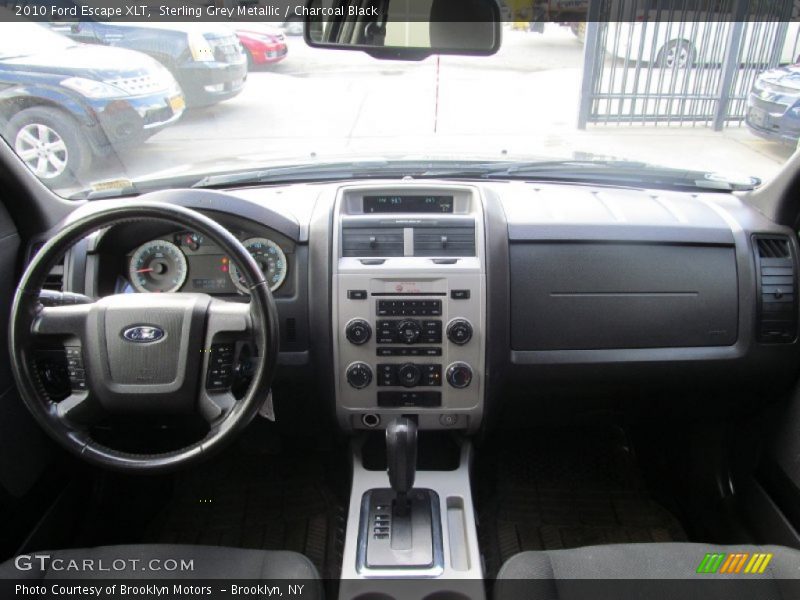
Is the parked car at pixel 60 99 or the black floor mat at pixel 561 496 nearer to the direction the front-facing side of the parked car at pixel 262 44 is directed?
the black floor mat

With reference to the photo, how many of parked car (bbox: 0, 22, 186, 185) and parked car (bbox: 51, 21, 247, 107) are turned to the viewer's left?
0

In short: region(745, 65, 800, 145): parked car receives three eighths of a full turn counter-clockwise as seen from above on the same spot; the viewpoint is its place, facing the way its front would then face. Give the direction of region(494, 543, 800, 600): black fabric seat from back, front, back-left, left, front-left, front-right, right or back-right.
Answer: right

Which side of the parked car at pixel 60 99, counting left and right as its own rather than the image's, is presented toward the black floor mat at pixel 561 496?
front

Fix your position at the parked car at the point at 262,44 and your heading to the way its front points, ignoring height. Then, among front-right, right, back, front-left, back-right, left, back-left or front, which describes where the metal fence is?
front-left

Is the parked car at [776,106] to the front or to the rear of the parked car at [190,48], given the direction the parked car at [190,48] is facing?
to the front

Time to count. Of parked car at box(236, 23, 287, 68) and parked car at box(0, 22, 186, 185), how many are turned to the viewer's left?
0

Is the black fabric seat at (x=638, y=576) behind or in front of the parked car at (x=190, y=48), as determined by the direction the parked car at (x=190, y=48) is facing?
in front

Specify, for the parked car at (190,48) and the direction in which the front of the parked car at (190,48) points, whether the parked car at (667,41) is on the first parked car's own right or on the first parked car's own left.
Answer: on the first parked car's own left
